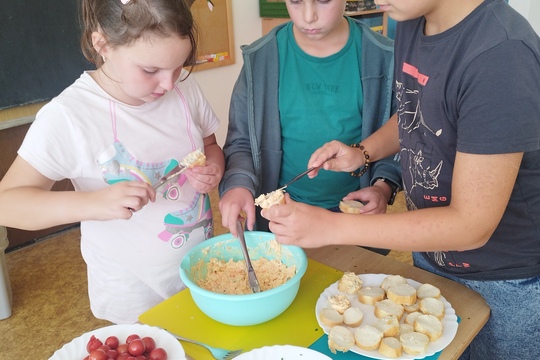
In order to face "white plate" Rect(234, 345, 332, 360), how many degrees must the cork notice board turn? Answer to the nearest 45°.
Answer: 0° — it already faces it

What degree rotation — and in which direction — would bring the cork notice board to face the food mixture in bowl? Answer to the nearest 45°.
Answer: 0° — it already faces it

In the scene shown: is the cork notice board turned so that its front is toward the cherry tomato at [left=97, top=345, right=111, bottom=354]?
yes

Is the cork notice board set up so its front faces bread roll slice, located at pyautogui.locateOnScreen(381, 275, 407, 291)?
yes

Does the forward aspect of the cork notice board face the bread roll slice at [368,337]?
yes

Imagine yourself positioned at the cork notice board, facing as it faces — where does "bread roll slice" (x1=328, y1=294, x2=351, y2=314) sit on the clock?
The bread roll slice is roughly at 12 o'clock from the cork notice board.

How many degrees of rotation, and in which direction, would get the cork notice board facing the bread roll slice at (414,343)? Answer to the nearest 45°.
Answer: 0° — it already faces it

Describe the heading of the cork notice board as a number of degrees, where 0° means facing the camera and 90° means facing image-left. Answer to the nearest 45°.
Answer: approximately 0°

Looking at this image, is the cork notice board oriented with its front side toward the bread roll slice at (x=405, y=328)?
yes

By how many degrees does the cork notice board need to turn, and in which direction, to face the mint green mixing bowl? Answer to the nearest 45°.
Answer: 0° — it already faces it
